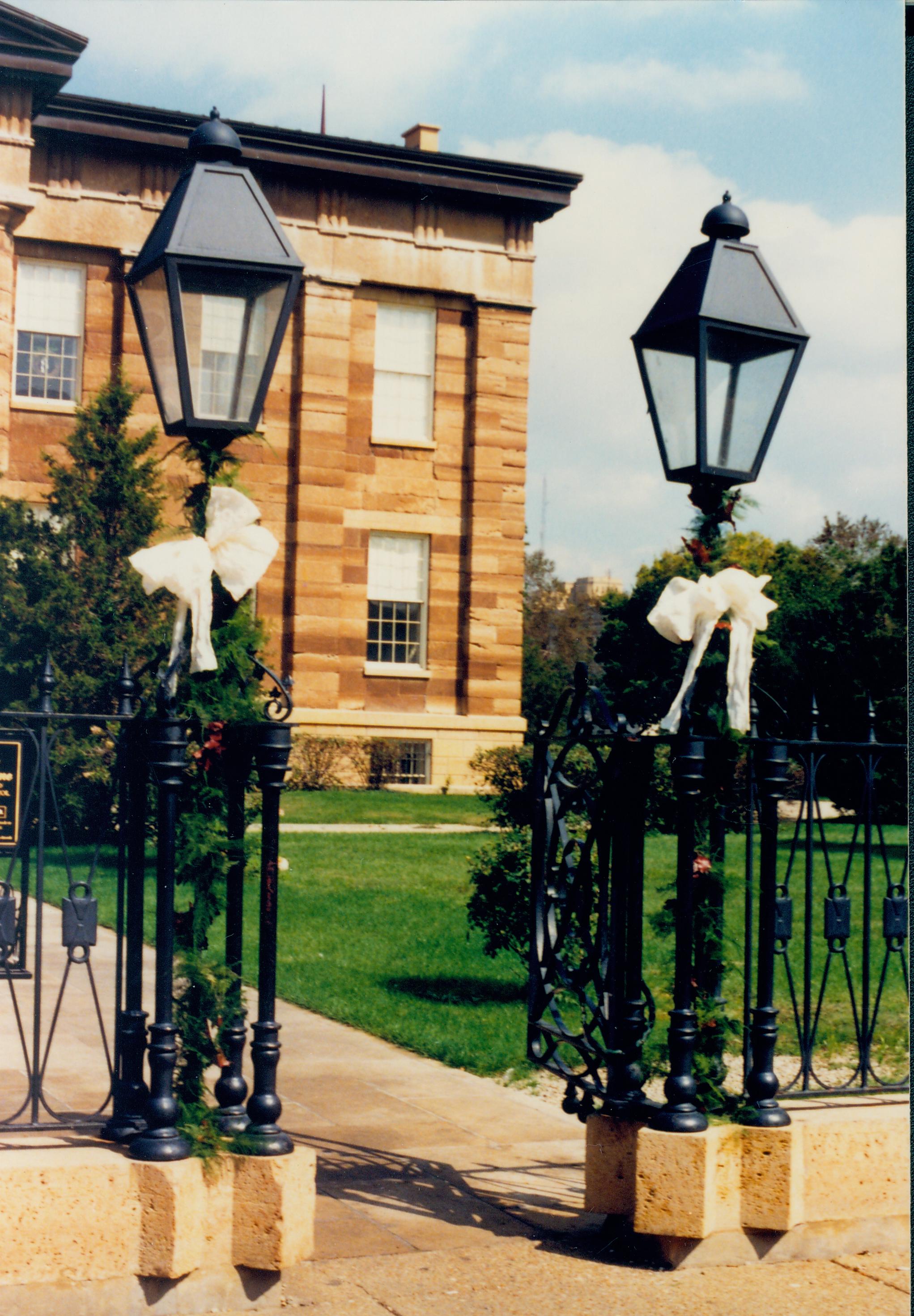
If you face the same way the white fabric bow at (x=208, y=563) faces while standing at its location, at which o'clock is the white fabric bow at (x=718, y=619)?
the white fabric bow at (x=718, y=619) is roughly at 9 o'clock from the white fabric bow at (x=208, y=563).

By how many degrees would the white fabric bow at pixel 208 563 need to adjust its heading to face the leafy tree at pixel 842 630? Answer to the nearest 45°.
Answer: approximately 135° to its left

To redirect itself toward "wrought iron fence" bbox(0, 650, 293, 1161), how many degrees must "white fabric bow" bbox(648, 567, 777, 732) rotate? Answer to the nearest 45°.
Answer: approximately 90° to its right

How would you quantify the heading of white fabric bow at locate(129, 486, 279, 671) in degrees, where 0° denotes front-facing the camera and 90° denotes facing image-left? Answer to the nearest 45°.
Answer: approximately 0°

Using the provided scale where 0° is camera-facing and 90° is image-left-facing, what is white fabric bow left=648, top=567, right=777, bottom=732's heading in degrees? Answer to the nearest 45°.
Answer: approximately 0°

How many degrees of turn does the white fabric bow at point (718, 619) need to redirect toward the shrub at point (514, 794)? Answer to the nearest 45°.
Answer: approximately 180°

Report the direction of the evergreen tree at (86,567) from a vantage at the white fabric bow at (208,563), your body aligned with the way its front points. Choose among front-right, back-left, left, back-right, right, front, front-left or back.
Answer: back

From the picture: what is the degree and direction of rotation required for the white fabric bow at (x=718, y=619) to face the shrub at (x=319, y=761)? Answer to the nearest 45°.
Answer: approximately 180°

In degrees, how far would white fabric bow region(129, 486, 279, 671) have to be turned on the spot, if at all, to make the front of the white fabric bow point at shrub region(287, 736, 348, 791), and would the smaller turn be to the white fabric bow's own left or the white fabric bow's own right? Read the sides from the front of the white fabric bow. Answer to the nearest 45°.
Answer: approximately 180°

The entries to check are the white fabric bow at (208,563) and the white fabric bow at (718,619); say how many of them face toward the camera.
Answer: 2

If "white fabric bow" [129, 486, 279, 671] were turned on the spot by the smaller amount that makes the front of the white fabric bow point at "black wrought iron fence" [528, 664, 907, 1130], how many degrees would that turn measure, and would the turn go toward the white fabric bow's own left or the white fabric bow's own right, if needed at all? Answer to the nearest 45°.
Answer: approximately 90° to the white fabric bow's own left

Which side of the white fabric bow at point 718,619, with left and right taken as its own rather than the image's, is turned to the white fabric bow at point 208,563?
right
